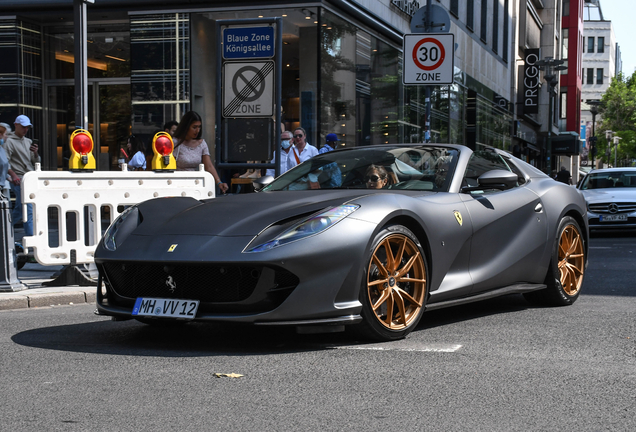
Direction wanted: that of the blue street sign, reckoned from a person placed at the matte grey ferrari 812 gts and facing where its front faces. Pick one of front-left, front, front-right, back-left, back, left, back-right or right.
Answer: back-right

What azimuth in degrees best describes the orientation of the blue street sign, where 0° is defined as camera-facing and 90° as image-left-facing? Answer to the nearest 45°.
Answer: approximately 0°

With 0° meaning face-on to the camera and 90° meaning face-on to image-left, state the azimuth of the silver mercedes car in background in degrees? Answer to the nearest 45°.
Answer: approximately 0°

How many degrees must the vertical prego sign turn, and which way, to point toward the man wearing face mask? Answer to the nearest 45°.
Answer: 0° — it already faces them
